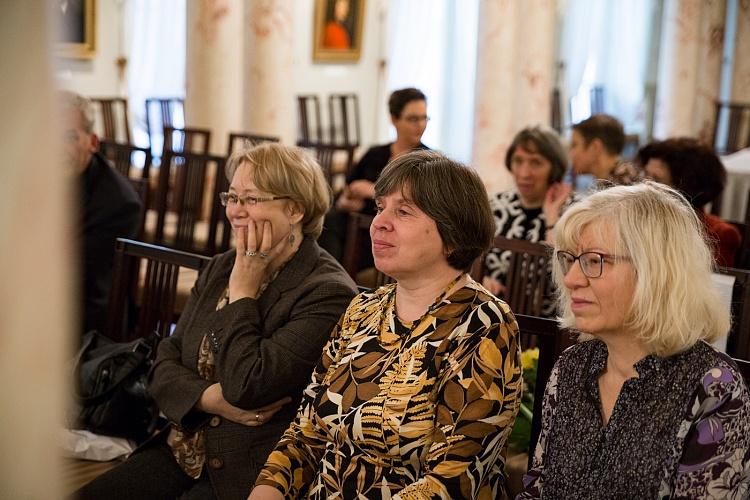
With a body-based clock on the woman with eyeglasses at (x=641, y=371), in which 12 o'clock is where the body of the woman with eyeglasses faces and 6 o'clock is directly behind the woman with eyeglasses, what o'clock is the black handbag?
The black handbag is roughly at 2 o'clock from the woman with eyeglasses.

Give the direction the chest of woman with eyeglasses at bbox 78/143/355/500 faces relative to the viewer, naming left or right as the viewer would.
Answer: facing the viewer and to the left of the viewer

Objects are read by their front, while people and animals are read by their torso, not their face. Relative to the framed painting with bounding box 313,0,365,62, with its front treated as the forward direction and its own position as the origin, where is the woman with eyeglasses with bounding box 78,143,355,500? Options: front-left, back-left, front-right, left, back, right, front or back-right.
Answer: front

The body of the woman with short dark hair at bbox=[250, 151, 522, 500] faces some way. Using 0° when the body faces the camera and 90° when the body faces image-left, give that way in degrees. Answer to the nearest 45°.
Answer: approximately 45°

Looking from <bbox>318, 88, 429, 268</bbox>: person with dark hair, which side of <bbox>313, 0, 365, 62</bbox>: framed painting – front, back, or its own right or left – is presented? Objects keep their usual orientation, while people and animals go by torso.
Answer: front

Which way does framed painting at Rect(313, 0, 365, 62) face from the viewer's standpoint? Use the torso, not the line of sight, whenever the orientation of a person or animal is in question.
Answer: toward the camera

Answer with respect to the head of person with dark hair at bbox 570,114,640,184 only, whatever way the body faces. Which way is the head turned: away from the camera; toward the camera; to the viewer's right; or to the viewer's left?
to the viewer's left

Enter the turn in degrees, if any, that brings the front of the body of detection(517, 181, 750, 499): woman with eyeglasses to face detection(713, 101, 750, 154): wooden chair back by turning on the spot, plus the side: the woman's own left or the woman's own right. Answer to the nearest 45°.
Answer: approximately 135° to the woman's own right

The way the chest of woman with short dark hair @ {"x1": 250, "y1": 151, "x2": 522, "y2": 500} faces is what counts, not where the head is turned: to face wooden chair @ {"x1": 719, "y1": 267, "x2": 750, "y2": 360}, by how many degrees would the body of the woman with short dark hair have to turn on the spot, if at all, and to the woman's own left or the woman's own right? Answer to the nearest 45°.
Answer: approximately 180°

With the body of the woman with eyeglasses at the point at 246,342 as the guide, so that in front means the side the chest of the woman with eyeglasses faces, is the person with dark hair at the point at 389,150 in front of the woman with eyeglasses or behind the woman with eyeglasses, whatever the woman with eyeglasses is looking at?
behind

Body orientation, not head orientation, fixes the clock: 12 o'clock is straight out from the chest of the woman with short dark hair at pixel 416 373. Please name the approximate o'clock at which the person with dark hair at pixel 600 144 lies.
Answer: The person with dark hair is roughly at 5 o'clock from the woman with short dark hair.

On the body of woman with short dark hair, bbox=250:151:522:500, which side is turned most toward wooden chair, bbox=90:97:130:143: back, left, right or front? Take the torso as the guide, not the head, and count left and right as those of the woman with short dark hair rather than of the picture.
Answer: right

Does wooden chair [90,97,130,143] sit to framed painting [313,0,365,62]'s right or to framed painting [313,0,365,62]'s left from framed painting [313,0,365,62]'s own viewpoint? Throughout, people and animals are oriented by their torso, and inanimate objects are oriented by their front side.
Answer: on its right

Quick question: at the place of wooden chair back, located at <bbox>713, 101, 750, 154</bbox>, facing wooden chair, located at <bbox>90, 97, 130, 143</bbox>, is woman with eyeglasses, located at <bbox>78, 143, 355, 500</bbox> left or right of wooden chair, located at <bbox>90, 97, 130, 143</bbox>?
left
